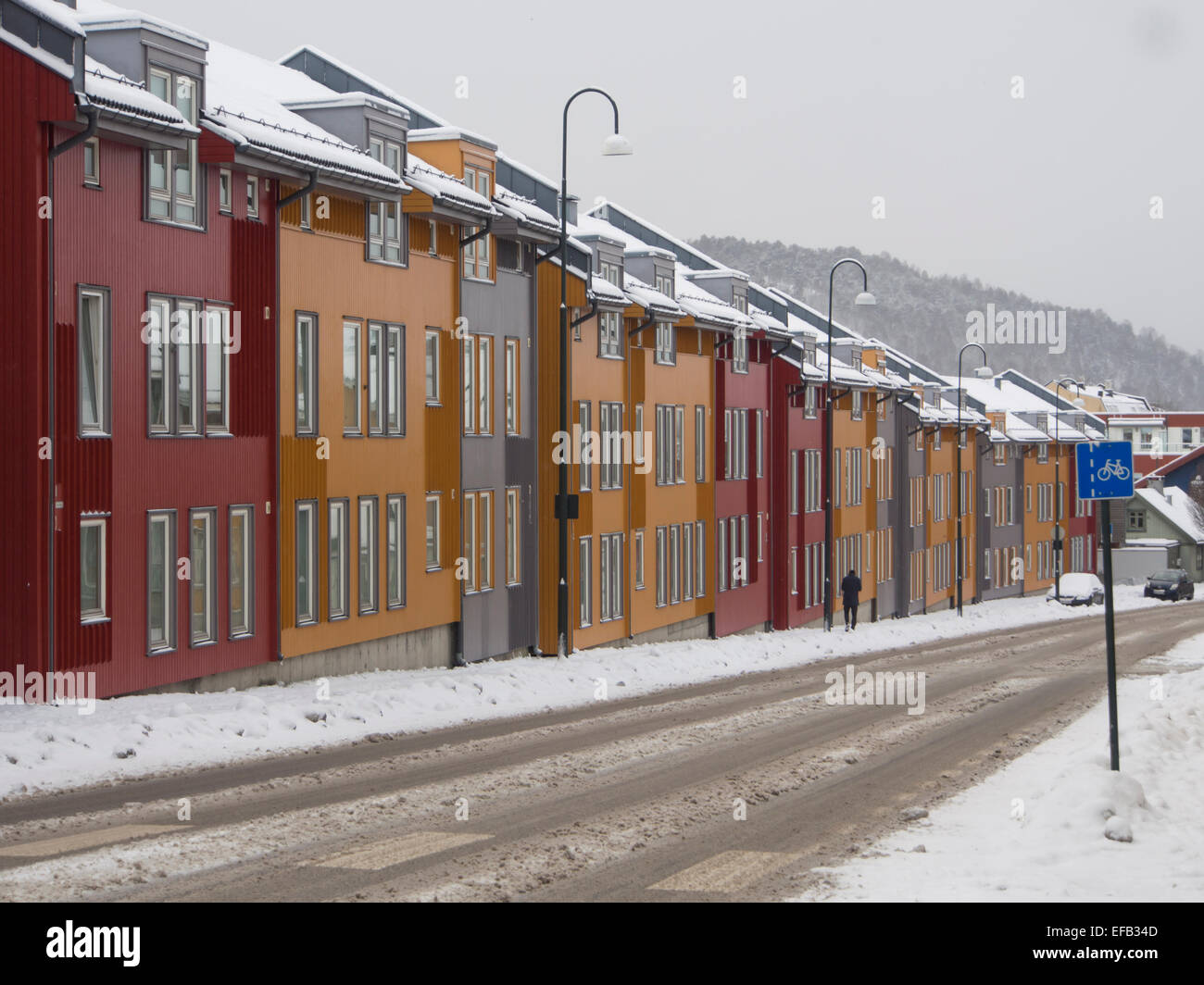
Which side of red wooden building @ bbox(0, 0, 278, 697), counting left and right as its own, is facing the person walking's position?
left

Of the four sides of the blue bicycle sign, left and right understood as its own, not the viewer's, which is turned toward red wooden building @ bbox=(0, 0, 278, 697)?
right

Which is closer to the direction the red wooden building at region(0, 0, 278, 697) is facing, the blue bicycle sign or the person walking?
the blue bicycle sign

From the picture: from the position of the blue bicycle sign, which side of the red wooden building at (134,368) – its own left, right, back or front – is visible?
front

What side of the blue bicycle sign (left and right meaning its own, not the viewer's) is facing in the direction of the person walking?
back

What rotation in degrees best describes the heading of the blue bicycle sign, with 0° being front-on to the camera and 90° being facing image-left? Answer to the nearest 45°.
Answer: approximately 0°

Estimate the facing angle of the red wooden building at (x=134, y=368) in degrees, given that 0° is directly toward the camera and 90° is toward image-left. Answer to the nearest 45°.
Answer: approximately 315°

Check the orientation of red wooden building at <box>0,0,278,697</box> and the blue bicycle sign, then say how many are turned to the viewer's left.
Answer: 0
